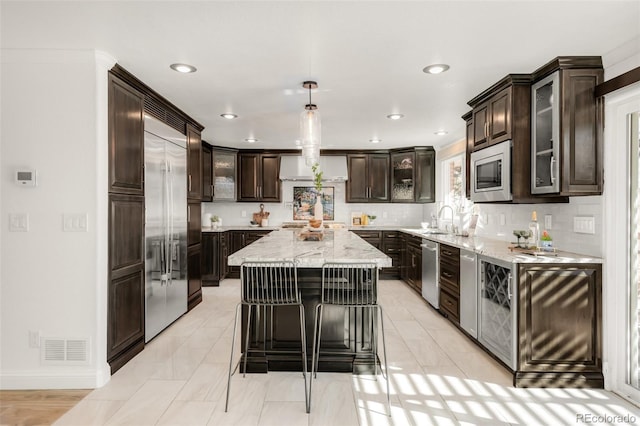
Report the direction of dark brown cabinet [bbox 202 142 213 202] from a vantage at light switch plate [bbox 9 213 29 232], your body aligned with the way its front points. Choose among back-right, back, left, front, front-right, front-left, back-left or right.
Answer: back-left

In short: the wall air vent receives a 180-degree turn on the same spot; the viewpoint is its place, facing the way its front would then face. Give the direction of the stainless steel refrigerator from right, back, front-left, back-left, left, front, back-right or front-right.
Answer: front-right

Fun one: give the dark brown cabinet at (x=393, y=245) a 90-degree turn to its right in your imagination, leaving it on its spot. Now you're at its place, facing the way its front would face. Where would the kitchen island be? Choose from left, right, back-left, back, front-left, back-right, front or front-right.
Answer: left

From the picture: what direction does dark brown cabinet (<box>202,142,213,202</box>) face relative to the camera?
to the viewer's right

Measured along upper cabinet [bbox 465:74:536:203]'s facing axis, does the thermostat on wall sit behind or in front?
in front

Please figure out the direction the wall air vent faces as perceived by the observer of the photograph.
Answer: facing the viewer

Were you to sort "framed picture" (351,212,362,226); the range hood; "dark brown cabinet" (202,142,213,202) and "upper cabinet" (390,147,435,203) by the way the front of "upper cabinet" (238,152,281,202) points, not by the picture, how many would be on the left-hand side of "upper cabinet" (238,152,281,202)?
3

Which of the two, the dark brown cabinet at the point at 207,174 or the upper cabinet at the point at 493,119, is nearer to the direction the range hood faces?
the upper cabinet

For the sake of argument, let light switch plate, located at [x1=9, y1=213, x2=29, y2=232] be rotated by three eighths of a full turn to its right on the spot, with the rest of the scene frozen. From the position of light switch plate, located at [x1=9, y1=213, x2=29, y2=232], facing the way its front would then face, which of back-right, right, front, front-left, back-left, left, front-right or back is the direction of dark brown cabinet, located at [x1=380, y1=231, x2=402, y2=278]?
back-right

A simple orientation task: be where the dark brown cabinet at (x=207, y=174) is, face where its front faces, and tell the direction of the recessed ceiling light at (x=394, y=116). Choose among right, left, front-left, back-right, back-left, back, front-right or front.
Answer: front-right
